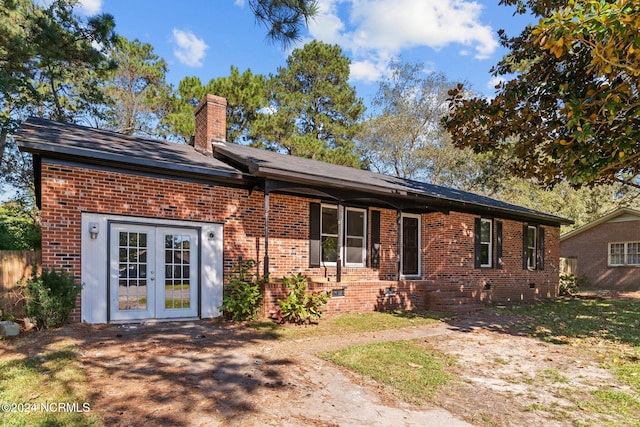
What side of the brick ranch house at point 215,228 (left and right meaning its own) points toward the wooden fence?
right

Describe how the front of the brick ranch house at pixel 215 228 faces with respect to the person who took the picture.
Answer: facing the viewer and to the right of the viewer

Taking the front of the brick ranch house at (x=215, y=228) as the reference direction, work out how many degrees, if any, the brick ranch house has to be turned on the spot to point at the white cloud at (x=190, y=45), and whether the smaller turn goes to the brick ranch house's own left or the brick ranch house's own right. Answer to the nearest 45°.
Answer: approximately 135° to the brick ranch house's own left

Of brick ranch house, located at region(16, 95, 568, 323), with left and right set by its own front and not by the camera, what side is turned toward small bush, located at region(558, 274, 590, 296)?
left

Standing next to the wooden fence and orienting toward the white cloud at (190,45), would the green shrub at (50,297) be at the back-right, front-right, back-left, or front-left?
back-right

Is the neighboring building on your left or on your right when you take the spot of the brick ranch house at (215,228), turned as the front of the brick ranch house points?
on your left

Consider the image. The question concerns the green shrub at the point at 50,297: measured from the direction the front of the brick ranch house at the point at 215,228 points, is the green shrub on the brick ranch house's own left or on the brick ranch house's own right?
on the brick ranch house's own right
